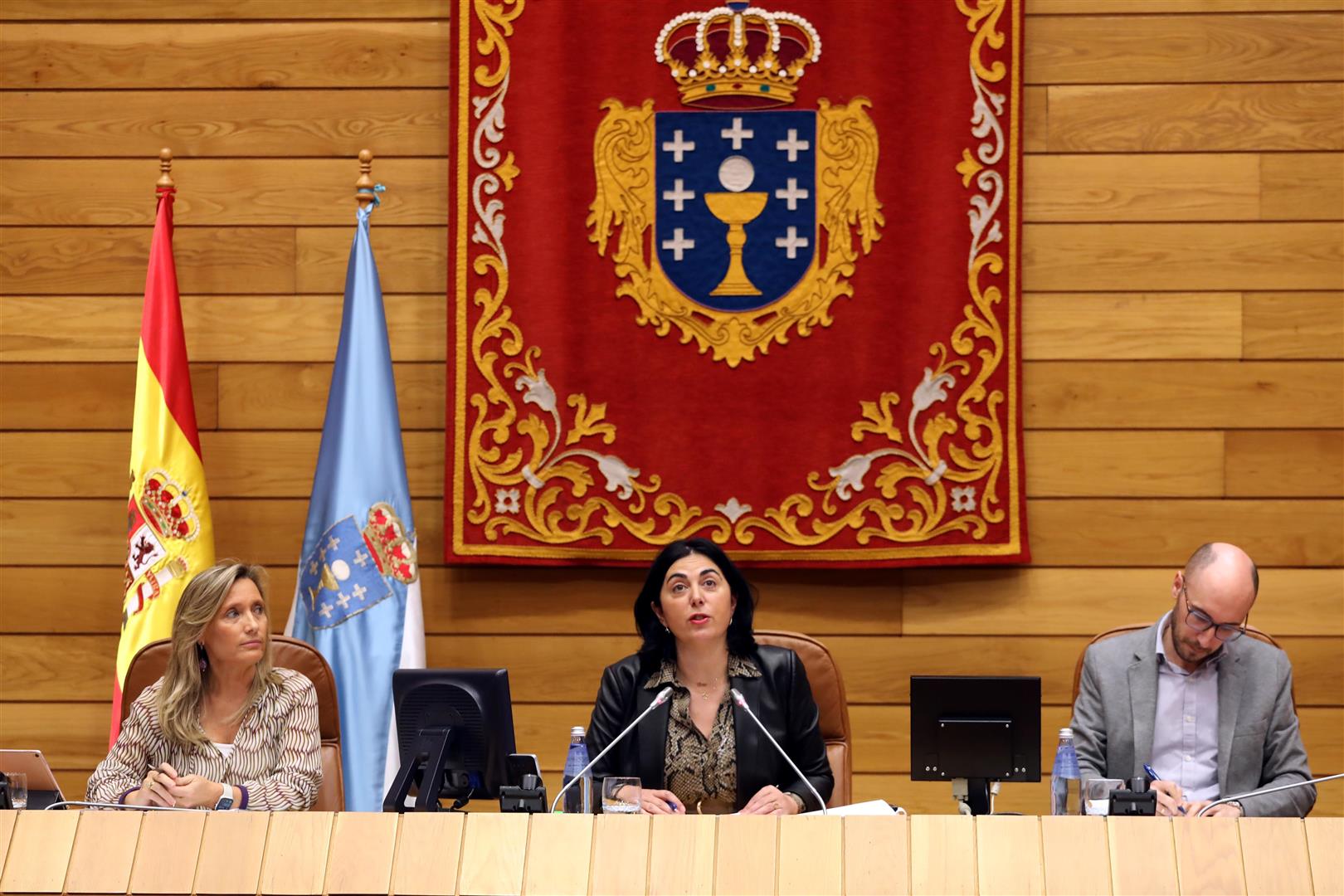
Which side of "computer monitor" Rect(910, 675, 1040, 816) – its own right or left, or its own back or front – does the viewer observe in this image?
back

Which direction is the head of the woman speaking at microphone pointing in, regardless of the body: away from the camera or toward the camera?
toward the camera

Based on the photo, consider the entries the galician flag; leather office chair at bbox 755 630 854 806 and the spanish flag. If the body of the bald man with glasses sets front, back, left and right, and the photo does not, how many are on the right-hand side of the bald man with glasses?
3

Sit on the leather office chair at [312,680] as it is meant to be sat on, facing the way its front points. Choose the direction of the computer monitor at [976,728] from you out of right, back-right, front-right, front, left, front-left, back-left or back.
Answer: front-left

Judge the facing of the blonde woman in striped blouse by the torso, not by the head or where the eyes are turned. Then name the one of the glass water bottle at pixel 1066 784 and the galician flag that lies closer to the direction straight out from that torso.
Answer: the glass water bottle

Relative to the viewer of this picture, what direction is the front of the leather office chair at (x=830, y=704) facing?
facing the viewer

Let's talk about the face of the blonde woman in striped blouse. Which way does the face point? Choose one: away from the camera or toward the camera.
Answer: toward the camera

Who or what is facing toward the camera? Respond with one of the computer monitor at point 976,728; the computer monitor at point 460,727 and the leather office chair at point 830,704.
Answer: the leather office chair

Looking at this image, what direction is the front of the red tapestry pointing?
toward the camera

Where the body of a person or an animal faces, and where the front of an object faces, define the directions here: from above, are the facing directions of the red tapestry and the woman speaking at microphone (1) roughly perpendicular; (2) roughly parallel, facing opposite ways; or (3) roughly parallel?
roughly parallel

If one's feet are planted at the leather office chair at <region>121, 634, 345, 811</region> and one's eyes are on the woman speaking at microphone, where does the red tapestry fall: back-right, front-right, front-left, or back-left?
front-left

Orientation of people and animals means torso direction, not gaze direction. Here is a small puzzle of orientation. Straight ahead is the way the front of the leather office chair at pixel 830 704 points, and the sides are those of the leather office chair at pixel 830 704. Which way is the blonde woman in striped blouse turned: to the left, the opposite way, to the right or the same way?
the same way

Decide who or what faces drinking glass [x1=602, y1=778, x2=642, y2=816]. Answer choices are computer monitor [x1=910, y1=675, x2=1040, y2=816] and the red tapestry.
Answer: the red tapestry

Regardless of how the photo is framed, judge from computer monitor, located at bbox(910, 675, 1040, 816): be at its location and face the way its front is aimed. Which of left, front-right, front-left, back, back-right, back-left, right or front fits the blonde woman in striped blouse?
left

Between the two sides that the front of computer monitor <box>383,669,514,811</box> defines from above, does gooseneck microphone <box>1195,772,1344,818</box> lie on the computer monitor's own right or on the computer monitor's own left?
on the computer monitor's own right

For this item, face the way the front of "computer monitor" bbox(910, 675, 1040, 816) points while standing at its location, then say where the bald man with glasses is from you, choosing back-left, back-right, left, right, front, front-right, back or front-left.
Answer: front-right

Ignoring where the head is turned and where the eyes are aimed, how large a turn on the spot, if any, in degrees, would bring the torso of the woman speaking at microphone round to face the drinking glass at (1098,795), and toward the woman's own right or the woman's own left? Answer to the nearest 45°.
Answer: approximately 45° to the woman's own left

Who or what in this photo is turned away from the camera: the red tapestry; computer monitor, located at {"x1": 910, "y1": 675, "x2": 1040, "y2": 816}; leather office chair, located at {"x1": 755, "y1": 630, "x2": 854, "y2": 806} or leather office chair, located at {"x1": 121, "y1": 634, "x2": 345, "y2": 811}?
the computer monitor

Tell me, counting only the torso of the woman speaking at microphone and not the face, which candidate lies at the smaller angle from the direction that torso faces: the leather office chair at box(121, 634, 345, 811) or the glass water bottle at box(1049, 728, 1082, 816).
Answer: the glass water bottle
